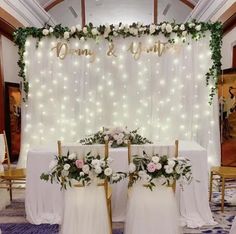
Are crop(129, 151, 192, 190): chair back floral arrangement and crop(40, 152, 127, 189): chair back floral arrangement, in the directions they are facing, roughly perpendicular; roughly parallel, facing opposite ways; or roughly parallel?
roughly parallel

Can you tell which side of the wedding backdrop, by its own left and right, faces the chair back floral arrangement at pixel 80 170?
front

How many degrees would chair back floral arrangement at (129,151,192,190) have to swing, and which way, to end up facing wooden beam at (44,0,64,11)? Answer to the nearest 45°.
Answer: approximately 135° to its right

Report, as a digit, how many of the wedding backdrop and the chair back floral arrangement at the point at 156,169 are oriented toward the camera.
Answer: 2

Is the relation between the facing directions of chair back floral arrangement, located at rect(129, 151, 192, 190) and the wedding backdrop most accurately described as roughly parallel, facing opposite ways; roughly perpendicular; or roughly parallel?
roughly parallel

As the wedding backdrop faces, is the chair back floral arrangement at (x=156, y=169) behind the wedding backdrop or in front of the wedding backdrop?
in front

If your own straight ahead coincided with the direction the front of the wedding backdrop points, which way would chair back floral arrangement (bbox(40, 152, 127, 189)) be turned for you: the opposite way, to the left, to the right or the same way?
the same way

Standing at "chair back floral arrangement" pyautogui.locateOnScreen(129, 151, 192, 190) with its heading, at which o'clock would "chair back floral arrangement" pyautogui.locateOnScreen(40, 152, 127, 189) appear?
"chair back floral arrangement" pyautogui.locateOnScreen(40, 152, 127, 189) is roughly at 3 o'clock from "chair back floral arrangement" pyautogui.locateOnScreen(129, 151, 192, 190).

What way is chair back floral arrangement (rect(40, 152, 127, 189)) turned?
toward the camera

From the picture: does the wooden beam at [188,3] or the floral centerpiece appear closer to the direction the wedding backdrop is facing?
the floral centerpiece

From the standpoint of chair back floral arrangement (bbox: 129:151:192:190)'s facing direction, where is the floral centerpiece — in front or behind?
behind

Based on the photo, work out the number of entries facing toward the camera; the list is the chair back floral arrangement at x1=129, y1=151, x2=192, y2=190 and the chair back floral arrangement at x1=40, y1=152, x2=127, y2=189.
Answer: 2

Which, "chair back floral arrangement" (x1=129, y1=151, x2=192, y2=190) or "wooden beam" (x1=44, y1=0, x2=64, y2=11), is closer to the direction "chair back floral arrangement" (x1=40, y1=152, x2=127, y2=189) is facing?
the chair back floral arrangement

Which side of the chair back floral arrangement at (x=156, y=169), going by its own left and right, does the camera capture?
front

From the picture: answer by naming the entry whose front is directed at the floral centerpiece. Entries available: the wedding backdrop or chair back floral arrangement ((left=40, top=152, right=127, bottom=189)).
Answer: the wedding backdrop
